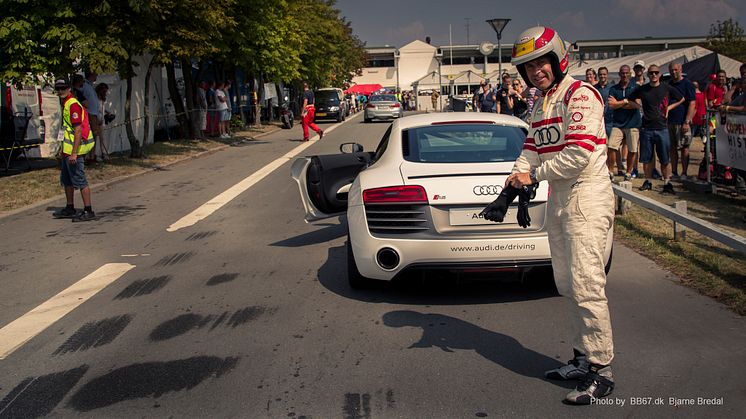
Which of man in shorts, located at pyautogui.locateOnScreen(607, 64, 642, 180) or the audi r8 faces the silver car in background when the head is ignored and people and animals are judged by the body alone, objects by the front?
the audi r8

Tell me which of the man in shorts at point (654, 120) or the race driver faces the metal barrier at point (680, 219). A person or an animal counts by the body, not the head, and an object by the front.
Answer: the man in shorts

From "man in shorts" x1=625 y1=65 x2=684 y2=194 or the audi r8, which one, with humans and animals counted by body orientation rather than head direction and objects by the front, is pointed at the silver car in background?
the audi r8

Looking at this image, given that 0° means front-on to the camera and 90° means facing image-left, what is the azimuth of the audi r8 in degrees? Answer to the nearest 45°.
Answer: approximately 180°

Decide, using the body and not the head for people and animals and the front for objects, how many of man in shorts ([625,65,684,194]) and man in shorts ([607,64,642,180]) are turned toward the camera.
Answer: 2

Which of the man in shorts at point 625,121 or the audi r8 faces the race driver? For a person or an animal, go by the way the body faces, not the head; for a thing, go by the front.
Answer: the man in shorts

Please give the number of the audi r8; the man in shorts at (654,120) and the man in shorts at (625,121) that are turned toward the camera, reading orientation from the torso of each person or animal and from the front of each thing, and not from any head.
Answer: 2

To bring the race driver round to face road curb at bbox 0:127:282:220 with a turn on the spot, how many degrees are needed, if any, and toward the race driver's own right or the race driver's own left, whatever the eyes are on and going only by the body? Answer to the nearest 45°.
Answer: approximately 90° to the race driver's own right

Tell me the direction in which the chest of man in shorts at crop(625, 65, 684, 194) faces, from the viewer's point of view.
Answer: toward the camera

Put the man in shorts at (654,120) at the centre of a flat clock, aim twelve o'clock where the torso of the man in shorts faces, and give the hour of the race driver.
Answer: The race driver is roughly at 12 o'clock from the man in shorts.

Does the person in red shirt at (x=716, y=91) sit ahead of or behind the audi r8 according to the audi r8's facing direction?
ahead

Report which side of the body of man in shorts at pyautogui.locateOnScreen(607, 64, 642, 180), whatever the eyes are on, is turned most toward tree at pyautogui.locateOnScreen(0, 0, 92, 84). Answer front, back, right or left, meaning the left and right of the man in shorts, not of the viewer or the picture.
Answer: right

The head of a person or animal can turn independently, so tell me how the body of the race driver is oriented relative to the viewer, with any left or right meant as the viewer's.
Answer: facing the viewer and to the left of the viewer

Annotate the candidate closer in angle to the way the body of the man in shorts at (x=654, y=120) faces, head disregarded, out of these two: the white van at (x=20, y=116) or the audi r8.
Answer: the audi r8

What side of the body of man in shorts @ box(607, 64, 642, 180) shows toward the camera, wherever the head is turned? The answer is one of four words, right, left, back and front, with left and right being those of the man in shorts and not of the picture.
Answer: front

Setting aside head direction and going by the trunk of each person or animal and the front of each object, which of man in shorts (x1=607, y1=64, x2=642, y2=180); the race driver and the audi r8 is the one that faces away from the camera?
the audi r8

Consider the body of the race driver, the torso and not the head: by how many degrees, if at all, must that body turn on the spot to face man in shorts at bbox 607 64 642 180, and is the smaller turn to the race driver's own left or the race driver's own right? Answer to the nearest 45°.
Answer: approximately 135° to the race driver's own right

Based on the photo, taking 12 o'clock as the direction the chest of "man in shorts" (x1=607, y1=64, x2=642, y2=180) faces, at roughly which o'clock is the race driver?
The race driver is roughly at 12 o'clock from the man in shorts.
